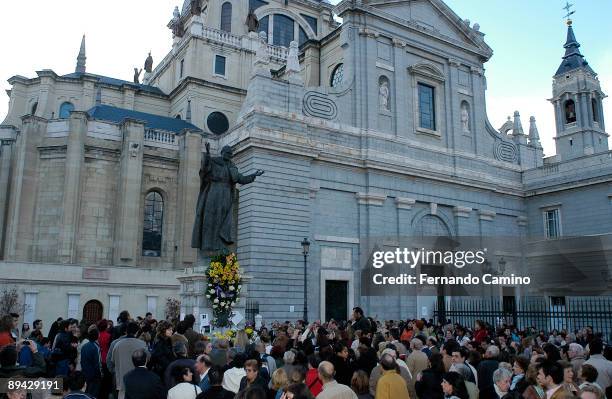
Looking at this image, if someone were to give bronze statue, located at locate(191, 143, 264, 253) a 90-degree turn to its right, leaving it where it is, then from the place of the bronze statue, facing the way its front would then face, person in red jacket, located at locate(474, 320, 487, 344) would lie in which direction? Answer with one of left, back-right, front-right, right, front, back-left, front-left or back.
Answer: back-left

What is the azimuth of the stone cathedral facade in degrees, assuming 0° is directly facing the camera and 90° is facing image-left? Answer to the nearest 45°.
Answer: approximately 315°

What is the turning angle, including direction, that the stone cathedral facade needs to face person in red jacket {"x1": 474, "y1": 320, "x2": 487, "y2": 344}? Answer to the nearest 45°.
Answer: approximately 45° to its right

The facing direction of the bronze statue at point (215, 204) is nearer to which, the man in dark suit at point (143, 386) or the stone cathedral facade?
the man in dark suit

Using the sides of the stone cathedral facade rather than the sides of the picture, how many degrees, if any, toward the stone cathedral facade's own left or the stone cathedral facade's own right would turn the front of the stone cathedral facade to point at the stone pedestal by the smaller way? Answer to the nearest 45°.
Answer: approximately 45° to the stone cathedral facade's own right

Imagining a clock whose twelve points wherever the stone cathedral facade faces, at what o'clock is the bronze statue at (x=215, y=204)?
The bronze statue is roughly at 2 o'clock from the stone cathedral facade.

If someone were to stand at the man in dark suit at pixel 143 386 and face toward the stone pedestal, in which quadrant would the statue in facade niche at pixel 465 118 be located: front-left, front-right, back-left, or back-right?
front-right

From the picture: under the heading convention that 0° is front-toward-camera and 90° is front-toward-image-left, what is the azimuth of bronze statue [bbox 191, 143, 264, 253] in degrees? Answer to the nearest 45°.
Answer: approximately 315°

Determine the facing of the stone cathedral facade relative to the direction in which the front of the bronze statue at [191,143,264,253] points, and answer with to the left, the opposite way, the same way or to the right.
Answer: the same way

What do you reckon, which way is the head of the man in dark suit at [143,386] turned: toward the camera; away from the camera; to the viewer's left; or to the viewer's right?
away from the camera

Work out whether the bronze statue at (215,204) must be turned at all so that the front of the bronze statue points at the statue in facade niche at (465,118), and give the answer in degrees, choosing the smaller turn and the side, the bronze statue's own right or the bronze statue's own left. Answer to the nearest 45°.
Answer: approximately 90° to the bronze statue's own left

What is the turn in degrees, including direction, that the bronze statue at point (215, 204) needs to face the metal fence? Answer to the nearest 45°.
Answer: approximately 90° to its left

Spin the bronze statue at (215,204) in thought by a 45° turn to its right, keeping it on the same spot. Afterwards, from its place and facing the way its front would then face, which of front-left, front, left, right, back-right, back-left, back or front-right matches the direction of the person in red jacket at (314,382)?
front

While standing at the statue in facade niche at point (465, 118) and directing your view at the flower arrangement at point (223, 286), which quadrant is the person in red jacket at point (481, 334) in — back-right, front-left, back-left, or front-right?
front-left

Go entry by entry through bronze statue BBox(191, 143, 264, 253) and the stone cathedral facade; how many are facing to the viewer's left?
0
